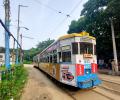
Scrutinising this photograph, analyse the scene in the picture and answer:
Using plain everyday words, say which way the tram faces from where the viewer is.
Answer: facing the viewer and to the right of the viewer
